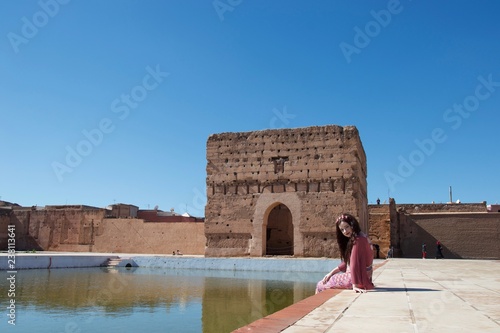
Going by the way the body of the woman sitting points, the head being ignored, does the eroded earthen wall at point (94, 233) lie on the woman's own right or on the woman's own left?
on the woman's own right

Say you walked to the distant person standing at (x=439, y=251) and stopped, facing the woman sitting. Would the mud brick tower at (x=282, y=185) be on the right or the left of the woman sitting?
right

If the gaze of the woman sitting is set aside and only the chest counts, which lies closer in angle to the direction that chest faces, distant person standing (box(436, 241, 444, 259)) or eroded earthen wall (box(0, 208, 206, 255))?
the eroded earthen wall

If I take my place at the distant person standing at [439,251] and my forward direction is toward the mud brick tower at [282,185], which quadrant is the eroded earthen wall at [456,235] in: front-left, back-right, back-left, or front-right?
back-right

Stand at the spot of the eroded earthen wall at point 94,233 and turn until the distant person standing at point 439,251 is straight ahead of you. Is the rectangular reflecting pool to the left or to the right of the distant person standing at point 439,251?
right

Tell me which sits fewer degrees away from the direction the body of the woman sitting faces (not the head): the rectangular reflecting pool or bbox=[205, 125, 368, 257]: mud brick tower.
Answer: the rectangular reflecting pool

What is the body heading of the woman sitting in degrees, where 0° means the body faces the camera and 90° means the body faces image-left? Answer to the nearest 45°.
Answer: approximately 90°
